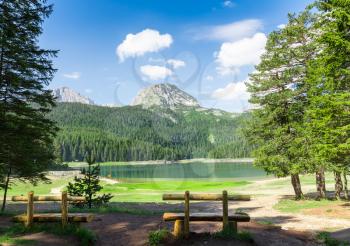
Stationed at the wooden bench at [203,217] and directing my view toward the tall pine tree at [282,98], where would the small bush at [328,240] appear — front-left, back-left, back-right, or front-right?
front-right

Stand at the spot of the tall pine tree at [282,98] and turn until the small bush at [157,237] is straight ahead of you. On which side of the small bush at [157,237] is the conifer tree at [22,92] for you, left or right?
right

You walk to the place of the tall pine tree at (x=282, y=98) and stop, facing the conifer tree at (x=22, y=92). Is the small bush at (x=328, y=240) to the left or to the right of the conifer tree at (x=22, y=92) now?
left

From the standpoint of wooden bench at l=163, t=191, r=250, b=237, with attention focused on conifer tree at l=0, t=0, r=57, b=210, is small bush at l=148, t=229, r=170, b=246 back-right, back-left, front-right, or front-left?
front-left

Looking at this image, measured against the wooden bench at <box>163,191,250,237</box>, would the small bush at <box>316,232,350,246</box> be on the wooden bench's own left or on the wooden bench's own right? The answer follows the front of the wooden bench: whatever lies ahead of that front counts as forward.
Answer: on the wooden bench's own right

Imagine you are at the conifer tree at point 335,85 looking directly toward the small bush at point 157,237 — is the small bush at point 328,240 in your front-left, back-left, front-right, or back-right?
front-left

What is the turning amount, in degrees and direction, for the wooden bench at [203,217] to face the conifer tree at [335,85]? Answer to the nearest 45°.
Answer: approximately 45° to its right

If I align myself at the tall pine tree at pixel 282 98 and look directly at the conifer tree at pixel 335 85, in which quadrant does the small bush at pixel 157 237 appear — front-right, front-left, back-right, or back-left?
back-right

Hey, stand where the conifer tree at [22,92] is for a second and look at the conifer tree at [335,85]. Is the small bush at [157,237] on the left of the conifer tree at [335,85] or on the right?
right

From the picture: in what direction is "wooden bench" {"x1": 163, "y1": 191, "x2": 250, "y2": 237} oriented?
away from the camera

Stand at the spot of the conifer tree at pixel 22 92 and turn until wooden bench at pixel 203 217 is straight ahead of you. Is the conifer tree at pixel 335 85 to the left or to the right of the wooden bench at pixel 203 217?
left

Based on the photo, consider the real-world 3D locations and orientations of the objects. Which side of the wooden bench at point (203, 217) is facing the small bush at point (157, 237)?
left

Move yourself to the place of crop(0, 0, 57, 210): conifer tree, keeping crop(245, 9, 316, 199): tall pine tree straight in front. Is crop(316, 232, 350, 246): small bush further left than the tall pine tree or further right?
right
